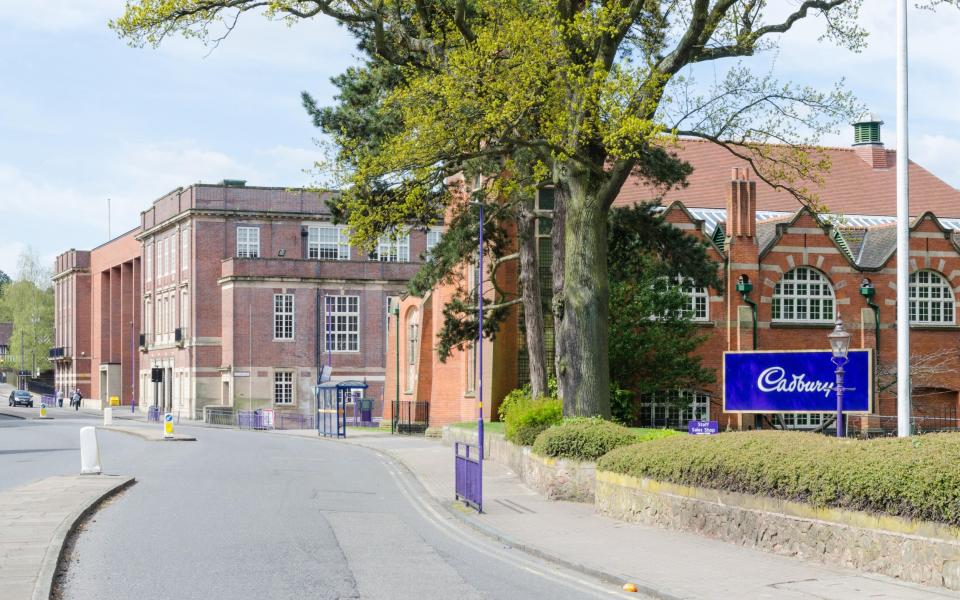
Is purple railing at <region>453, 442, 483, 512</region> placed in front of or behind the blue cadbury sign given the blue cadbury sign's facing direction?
in front

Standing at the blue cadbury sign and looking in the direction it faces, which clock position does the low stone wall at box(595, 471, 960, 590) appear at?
The low stone wall is roughly at 12 o'clock from the blue cadbury sign.

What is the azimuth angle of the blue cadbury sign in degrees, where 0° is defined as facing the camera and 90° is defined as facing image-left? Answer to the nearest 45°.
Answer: approximately 0°

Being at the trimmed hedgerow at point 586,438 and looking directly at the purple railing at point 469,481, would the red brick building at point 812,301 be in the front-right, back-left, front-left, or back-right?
back-right

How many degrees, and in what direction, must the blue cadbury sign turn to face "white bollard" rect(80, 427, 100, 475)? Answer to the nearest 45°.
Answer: approximately 45° to its right

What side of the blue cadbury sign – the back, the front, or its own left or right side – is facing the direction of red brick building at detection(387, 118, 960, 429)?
back

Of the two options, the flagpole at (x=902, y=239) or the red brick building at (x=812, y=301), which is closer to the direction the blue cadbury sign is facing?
the flagpole
